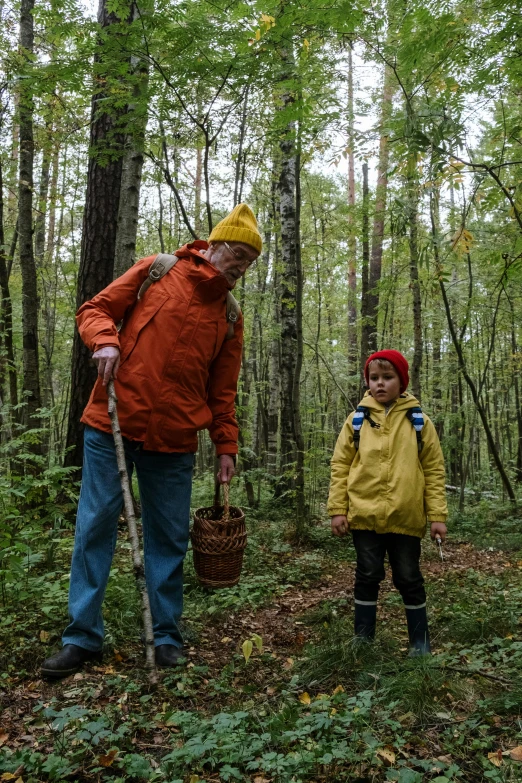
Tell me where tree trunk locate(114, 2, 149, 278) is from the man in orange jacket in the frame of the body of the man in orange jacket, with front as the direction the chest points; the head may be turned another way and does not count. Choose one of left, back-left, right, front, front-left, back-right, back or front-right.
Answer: back

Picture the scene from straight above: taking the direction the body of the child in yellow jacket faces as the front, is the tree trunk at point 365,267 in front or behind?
behind

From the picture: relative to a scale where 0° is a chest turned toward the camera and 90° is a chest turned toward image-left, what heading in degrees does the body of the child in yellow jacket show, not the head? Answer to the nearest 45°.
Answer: approximately 0°

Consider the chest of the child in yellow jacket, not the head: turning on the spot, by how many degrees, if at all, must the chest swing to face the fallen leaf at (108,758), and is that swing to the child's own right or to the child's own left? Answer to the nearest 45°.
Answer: approximately 45° to the child's own right

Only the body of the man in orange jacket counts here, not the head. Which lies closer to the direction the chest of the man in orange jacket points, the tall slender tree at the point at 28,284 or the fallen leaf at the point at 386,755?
the fallen leaf

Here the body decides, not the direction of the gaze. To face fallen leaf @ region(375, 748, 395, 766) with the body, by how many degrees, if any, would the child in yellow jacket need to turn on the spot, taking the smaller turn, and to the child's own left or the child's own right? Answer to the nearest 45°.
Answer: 0° — they already face it

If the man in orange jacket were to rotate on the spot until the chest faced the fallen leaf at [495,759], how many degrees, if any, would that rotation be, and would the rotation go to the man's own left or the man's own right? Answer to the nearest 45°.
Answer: approximately 45° to the man's own left

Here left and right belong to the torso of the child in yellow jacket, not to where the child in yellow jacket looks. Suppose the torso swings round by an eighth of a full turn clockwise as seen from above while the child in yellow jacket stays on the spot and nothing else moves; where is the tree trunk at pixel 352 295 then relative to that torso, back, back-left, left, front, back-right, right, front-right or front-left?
back-right

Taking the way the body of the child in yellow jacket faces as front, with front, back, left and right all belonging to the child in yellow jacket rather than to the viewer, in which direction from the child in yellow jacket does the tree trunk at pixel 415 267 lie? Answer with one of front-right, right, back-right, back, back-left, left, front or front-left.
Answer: back

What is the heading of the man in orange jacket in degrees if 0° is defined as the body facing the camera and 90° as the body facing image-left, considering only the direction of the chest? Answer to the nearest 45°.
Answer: approximately 0°
